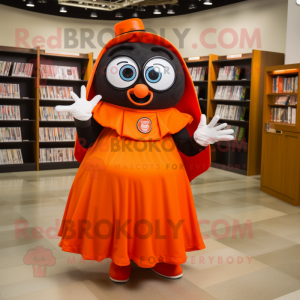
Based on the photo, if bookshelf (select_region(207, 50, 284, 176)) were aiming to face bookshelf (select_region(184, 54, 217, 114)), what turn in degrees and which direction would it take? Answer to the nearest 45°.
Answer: approximately 90° to its right

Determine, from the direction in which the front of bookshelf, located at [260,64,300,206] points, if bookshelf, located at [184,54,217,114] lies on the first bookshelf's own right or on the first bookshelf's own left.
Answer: on the first bookshelf's own right

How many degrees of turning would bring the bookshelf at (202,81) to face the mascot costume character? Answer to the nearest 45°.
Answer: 0° — it already faces them

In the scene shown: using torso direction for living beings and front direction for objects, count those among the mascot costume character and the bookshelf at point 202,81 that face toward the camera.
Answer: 2

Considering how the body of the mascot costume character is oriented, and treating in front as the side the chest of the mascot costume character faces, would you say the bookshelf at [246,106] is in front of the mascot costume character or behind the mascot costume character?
behind

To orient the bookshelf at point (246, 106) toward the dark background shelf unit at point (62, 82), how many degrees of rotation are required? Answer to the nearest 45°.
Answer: approximately 45° to its right

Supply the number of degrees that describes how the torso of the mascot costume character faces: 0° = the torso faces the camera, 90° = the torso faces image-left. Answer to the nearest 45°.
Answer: approximately 0°

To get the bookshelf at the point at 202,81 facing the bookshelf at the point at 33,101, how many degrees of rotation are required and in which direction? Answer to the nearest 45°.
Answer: approximately 45° to its right

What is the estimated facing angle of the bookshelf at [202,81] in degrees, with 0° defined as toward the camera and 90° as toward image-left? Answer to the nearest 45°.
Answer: approximately 0°
